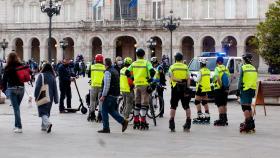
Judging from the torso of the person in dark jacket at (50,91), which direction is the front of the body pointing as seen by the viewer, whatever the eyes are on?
away from the camera

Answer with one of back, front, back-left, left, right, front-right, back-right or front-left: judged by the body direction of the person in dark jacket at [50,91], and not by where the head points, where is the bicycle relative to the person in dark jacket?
front-right

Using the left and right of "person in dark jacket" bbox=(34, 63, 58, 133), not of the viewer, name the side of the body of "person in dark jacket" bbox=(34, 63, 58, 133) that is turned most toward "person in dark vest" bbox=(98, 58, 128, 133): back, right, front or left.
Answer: right

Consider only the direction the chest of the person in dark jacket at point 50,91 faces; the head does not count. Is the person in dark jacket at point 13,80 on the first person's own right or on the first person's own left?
on the first person's own left

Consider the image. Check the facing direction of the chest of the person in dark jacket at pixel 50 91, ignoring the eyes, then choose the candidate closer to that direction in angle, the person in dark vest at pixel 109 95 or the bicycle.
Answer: the bicycle

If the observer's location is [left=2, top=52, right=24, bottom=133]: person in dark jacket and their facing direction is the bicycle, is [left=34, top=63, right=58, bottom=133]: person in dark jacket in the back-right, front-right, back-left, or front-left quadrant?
front-right

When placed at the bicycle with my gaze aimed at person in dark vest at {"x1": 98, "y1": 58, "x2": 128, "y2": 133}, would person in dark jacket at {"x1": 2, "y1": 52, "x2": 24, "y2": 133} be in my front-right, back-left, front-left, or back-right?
front-right

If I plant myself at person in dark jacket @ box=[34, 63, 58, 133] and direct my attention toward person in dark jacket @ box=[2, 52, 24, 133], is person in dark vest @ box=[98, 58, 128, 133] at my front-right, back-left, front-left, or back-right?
back-left
